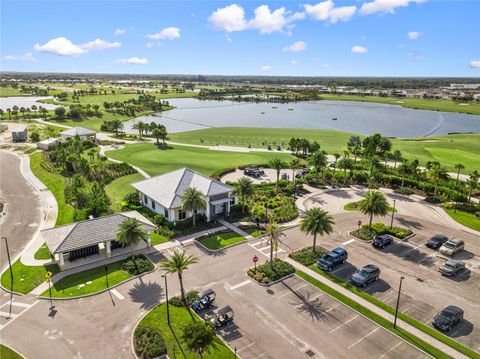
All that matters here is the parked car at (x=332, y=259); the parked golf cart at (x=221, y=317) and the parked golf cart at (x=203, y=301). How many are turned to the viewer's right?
0

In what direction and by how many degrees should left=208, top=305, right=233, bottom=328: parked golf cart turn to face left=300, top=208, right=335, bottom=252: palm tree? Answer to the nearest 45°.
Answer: approximately 180°

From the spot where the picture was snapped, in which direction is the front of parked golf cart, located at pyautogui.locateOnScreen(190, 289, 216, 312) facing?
facing the viewer and to the left of the viewer

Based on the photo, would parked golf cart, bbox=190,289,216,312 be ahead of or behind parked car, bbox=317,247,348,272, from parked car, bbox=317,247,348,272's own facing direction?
ahead

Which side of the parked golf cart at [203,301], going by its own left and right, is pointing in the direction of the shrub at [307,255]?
back

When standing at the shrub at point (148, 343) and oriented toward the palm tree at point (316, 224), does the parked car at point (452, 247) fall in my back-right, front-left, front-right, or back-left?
front-right

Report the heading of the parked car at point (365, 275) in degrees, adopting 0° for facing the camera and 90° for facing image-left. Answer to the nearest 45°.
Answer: approximately 45°

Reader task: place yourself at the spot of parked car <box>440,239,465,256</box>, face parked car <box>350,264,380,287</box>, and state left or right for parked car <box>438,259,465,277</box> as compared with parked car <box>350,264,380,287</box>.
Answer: left
